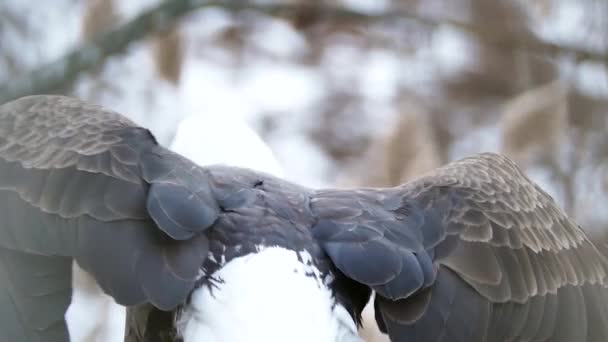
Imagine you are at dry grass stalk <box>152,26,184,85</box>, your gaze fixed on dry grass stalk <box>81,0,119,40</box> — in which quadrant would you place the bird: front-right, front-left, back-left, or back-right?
back-left

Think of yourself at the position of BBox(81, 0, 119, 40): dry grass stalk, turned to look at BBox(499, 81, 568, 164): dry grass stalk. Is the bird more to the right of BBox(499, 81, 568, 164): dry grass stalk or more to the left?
right

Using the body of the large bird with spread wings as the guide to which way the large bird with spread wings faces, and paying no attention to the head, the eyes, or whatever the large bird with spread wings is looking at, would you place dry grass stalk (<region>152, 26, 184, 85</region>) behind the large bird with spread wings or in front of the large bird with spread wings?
in front

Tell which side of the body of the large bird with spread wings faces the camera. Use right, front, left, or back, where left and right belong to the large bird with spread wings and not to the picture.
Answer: back
